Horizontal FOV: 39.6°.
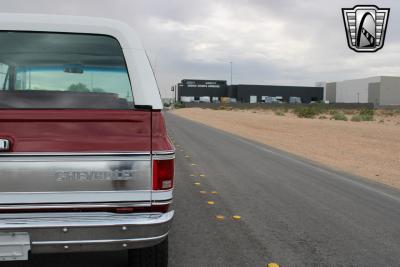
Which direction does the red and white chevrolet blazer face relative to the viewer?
away from the camera
